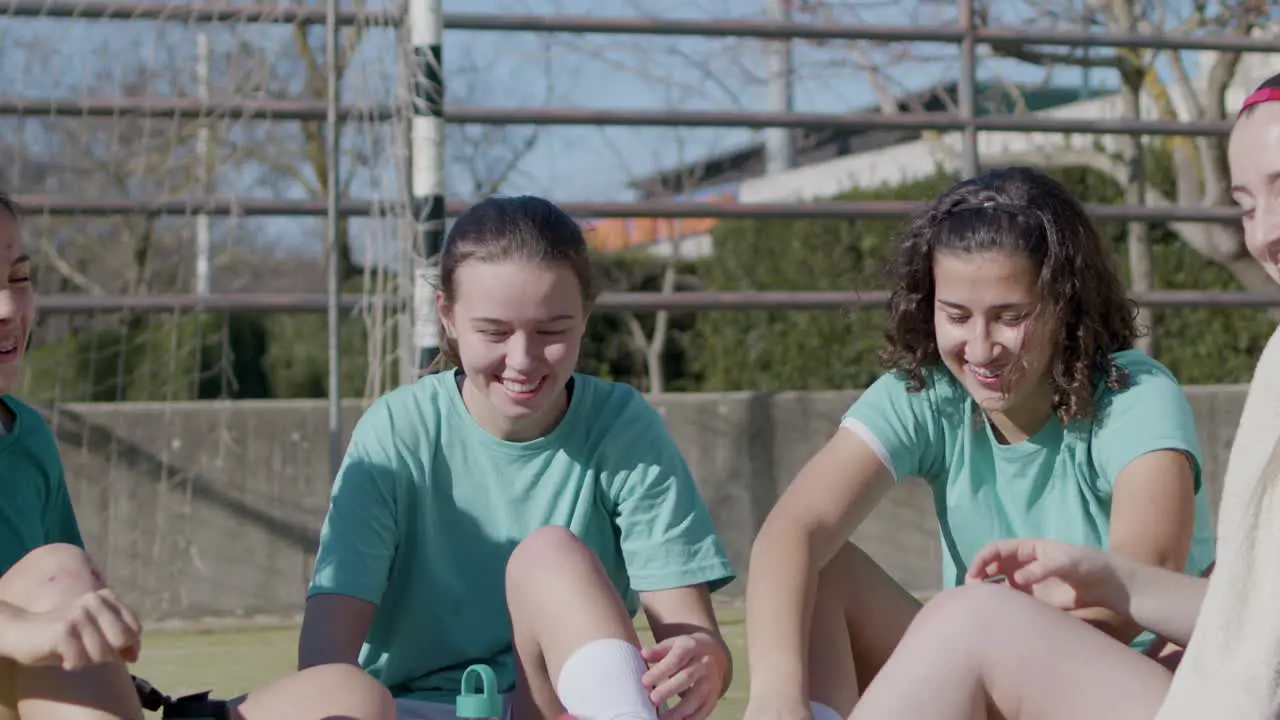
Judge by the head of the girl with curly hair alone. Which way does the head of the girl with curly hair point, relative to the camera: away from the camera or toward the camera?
toward the camera

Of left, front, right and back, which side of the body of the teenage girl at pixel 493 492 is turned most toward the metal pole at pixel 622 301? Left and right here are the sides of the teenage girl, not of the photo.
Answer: back

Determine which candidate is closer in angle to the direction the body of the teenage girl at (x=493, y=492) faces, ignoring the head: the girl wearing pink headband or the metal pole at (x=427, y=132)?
the girl wearing pink headband

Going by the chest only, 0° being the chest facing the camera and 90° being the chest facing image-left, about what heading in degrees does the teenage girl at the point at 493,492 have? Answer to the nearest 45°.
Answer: approximately 0°

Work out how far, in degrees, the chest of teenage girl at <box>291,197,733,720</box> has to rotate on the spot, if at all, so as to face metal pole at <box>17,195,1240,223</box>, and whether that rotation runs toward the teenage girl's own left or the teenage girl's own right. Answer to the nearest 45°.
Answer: approximately 180°

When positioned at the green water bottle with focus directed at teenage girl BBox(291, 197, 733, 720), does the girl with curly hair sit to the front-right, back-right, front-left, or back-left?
front-right

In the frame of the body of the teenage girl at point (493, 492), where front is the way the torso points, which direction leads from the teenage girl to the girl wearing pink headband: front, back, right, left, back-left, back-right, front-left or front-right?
front-left

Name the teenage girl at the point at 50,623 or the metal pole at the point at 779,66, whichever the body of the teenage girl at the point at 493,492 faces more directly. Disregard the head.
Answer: the teenage girl

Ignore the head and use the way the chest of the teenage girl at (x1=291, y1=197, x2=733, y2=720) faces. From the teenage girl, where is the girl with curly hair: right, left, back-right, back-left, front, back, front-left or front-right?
left

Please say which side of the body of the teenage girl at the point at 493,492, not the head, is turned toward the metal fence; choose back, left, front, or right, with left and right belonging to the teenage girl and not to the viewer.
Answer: back

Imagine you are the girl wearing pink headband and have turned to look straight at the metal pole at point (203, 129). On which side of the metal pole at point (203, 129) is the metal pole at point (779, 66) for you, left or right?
right

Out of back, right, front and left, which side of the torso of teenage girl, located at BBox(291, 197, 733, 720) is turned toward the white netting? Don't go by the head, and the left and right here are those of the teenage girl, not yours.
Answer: back

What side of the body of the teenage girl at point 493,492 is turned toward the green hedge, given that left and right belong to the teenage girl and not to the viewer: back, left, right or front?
back

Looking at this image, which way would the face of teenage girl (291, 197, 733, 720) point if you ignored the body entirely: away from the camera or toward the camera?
toward the camera

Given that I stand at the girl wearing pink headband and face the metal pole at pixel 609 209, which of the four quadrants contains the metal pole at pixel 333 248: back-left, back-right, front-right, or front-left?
front-left
